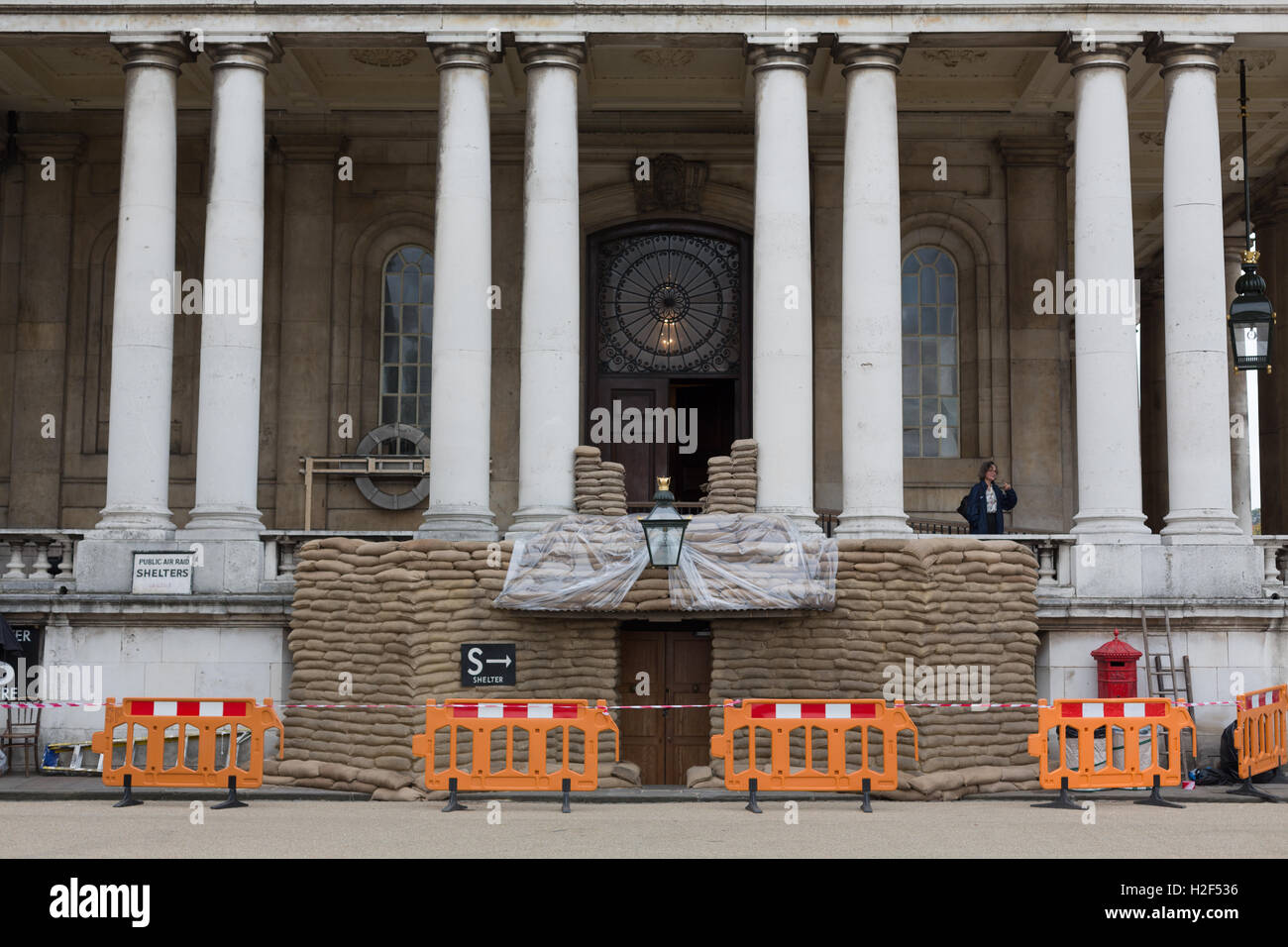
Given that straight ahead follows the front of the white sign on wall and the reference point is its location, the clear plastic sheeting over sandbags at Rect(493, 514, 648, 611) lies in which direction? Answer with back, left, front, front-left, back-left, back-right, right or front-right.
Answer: front-left

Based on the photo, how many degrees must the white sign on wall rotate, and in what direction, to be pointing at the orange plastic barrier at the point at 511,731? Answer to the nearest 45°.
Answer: approximately 45° to its left

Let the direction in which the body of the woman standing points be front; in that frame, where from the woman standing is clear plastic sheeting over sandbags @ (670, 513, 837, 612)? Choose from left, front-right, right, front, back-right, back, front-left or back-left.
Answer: right

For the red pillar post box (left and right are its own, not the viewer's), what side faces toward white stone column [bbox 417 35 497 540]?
right

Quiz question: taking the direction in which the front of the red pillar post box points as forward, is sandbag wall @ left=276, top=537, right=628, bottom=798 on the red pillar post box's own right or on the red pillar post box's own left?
on the red pillar post box's own right

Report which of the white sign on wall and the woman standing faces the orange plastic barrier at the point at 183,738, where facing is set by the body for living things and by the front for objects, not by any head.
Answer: the white sign on wall

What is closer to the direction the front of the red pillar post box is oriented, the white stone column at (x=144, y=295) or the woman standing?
the white stone column

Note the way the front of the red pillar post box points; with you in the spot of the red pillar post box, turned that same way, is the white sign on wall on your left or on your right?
on your right

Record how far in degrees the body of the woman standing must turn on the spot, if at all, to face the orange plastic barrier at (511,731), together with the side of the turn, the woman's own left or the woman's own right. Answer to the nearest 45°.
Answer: approximately 90° to the woman's own right

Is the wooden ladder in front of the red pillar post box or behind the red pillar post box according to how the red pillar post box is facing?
behind

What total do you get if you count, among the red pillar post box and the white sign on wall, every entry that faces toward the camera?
2

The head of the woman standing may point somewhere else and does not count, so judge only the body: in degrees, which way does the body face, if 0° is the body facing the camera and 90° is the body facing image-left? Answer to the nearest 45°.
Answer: approximately 315°
